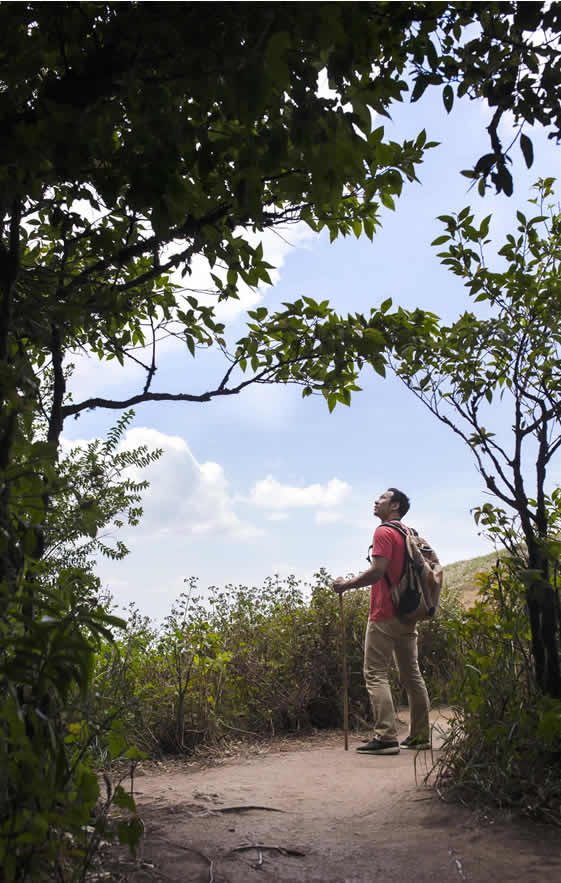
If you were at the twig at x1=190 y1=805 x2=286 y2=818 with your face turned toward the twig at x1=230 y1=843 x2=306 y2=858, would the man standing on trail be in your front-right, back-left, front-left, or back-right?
back-left

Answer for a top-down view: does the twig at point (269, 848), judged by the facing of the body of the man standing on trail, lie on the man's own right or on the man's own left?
on the man's own left

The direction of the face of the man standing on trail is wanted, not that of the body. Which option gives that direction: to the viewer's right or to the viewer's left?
to the viewer's left

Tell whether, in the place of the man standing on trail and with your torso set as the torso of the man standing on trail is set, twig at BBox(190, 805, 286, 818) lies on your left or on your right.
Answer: on your left

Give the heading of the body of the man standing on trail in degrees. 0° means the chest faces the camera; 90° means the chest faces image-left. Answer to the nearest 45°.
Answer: approximately 90°

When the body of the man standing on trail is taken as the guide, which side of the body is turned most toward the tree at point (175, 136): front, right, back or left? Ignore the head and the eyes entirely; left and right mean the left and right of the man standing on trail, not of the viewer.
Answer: left
